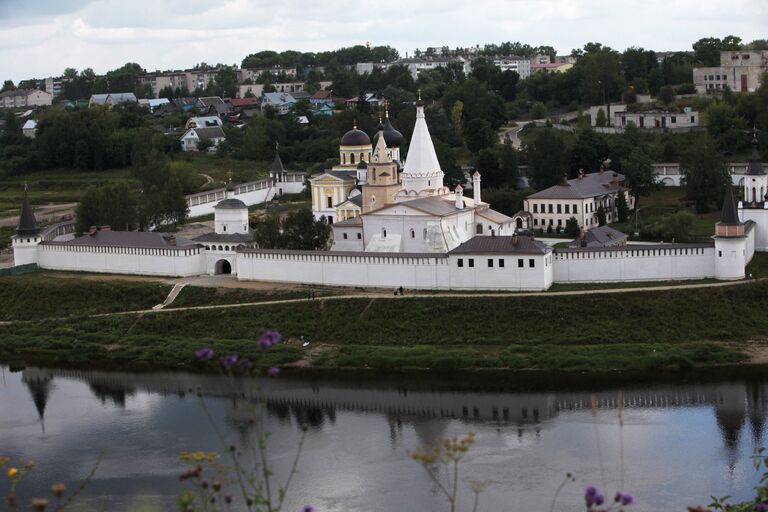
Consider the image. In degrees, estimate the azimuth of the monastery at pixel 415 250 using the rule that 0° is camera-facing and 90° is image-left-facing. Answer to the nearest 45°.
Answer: approximately 0°

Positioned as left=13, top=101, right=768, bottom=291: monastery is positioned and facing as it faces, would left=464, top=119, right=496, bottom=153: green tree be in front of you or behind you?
behind

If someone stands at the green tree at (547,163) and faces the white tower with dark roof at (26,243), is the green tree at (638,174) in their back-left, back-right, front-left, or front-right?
back-left

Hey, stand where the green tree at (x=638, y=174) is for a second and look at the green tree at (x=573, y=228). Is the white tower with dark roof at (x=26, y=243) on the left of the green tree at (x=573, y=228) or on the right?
right
